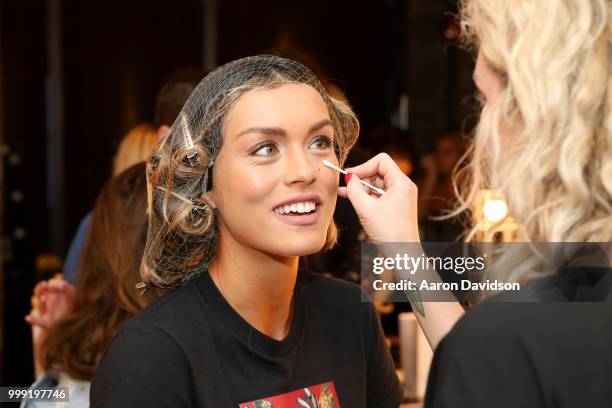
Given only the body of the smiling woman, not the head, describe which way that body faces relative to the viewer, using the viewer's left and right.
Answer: facing the viewer and to the right of the viewer

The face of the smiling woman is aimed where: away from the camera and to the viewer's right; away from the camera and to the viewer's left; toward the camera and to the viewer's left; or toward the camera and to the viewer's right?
toward the camera and to the viewer's right
